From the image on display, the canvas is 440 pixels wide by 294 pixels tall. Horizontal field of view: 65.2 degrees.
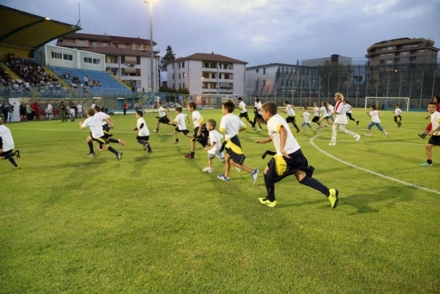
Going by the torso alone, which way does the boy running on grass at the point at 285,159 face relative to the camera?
to the viewer's left

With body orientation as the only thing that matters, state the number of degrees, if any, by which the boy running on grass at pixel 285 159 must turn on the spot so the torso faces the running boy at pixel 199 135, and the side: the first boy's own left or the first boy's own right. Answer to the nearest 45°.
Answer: approximately 45° to the first boy's own right

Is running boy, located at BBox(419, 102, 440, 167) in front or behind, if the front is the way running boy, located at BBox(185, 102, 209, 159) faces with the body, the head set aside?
behind

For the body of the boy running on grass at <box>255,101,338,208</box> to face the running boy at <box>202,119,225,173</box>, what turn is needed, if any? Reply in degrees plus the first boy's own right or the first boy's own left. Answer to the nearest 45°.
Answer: approximately 45° to the first boy's own right
